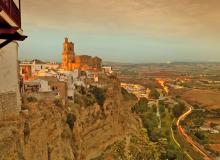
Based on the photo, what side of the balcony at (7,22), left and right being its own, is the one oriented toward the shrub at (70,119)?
left

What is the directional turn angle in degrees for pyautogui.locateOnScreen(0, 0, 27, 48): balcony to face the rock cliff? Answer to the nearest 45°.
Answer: approximately 90° to its left

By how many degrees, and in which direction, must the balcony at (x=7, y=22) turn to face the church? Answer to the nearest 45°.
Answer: approximately 90° to its left

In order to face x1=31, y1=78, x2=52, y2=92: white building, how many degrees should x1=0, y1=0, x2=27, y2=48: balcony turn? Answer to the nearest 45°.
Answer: approximately 90° to its left

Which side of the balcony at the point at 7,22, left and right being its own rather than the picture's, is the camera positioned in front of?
right

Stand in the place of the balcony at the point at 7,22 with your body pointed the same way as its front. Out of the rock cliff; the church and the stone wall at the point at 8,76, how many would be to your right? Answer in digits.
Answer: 0

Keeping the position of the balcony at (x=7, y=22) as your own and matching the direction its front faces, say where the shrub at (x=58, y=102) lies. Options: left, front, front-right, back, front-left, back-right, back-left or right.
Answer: left

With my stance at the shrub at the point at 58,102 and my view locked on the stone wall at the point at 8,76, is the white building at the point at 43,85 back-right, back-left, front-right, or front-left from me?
back-right
